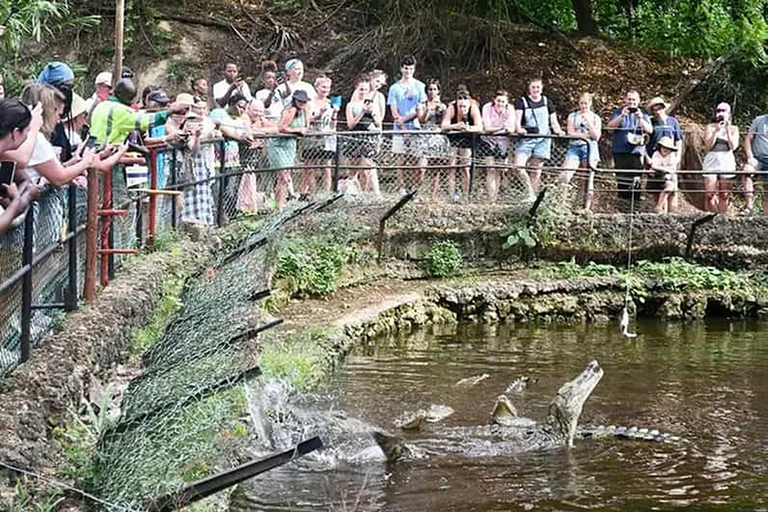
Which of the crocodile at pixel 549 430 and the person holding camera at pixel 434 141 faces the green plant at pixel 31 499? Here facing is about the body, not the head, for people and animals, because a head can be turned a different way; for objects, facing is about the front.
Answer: the person holding camera

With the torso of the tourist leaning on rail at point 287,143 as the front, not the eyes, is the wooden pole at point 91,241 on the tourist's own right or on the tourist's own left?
on the tourist's own right

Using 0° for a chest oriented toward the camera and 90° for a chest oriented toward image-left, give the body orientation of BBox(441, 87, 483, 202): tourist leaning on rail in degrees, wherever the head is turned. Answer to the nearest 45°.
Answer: approximately 0°

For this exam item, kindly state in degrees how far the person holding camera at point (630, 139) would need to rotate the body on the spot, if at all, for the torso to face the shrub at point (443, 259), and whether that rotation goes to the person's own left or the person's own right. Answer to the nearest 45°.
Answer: approximately 45° to the person's own right

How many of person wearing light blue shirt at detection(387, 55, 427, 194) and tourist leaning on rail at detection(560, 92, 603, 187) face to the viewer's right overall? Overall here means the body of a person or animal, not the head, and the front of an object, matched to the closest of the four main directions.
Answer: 0

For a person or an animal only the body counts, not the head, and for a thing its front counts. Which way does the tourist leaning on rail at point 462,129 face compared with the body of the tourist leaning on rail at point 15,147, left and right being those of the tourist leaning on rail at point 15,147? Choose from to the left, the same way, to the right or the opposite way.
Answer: to the right

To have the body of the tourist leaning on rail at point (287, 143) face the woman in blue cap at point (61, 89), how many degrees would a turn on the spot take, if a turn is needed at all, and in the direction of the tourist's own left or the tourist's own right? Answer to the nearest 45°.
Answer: approximately 45° to the tourist's own right

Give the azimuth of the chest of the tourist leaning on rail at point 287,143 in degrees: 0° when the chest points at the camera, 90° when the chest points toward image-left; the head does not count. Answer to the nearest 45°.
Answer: approximately 315°
